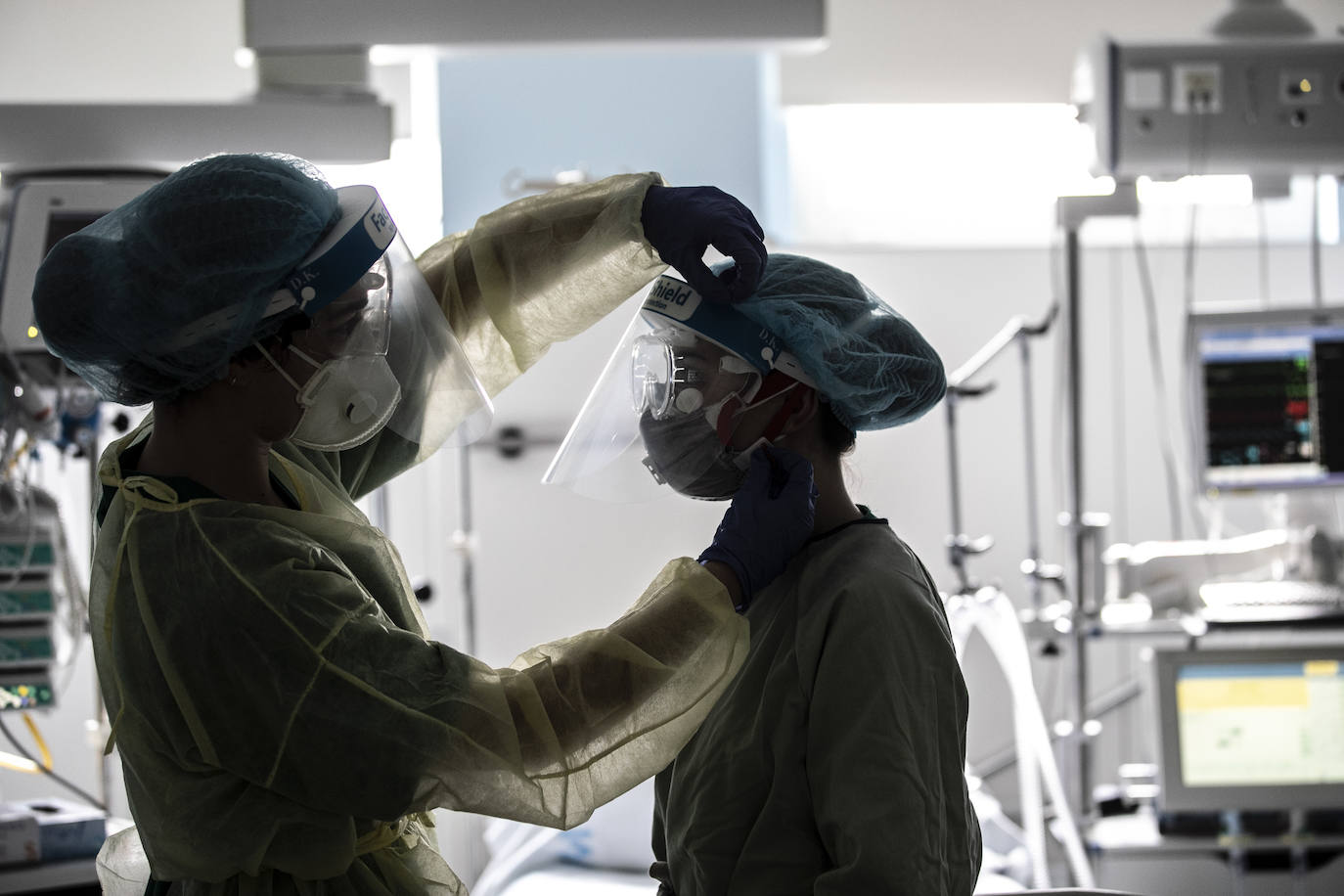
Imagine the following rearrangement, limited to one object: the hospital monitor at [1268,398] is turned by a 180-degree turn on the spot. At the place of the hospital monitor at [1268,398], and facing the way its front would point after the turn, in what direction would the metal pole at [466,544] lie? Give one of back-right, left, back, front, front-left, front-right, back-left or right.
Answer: left

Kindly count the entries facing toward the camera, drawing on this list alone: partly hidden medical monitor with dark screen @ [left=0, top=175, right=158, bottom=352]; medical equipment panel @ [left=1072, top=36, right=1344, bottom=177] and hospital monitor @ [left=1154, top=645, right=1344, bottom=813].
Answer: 3

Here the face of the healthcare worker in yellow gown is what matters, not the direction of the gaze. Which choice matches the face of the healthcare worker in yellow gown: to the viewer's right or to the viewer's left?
to the viewer's right

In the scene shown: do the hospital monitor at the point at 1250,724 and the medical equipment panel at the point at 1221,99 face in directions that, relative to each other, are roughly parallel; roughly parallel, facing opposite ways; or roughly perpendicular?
roughly parallel

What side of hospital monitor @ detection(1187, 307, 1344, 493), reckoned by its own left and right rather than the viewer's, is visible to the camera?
front

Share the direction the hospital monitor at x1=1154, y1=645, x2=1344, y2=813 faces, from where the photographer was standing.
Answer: facing the viewer

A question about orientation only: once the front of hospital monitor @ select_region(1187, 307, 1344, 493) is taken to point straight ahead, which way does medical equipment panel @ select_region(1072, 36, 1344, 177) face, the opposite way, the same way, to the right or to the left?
the same way

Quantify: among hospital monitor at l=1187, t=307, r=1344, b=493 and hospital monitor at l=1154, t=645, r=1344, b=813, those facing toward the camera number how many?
2

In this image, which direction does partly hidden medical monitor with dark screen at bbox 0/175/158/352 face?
toward the camera

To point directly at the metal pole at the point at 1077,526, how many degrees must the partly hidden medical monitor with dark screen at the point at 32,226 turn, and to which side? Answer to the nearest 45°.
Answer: approximately 90° to its left

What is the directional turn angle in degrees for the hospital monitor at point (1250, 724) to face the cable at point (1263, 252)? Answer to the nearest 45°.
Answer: approximately 180°

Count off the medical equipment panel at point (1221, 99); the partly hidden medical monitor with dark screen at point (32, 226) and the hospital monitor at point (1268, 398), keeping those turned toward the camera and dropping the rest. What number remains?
3

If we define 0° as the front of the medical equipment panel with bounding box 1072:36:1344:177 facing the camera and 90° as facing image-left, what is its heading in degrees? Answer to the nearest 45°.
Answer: approximately 0°

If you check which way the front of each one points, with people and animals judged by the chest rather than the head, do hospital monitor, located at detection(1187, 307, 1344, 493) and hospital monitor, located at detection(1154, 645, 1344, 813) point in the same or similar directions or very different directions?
same or similar directions

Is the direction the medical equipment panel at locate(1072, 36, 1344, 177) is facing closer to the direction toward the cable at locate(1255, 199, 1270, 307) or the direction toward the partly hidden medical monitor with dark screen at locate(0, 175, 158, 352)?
the partly hidden medical monitor with dark screen
